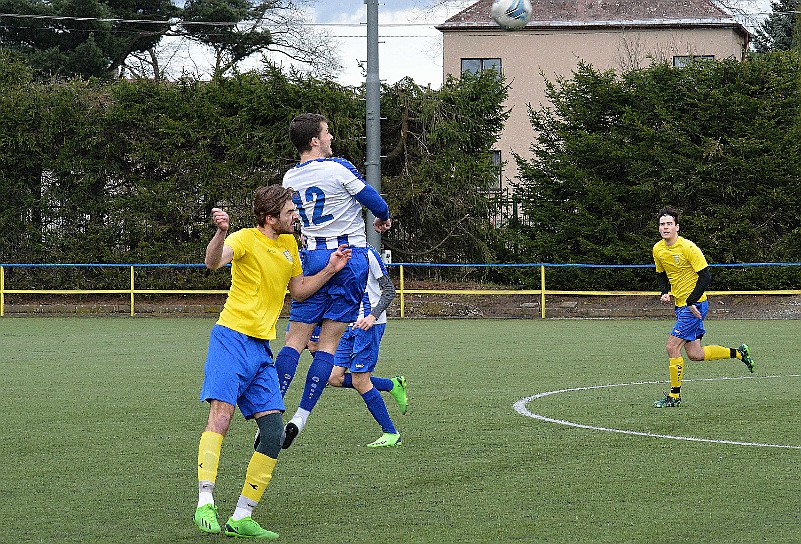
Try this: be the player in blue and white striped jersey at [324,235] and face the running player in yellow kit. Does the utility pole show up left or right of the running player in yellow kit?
left

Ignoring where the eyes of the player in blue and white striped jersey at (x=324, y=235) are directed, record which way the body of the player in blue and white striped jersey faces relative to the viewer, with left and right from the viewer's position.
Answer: facing away from the viewer and to the right of the viewer

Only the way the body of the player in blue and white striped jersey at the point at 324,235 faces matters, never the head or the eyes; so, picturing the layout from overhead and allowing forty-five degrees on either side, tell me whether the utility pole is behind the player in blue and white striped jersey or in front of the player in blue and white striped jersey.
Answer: in front

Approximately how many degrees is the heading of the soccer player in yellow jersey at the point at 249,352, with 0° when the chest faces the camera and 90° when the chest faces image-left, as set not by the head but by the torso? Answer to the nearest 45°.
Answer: approximately 315°

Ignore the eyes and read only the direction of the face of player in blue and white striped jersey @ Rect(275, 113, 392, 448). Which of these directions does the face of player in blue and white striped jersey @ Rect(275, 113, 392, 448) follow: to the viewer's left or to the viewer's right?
to the viewer's right

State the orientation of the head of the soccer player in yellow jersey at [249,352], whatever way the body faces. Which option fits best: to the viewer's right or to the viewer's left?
to the viewer's right

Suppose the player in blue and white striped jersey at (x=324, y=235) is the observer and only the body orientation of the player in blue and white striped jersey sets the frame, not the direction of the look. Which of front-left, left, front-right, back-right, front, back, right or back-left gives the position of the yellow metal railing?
front-left

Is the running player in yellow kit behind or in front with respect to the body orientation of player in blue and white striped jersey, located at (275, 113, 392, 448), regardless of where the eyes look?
in front

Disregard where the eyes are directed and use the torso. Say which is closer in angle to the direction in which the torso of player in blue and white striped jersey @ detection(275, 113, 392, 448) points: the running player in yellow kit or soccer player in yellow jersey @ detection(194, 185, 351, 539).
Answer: the running player in yellow kit

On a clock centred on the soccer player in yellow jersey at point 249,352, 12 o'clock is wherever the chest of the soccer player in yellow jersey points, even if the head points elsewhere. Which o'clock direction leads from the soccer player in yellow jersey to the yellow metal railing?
The yellow metal railing is roughly at 8 o'clock from the soccer player in yellow jersey.

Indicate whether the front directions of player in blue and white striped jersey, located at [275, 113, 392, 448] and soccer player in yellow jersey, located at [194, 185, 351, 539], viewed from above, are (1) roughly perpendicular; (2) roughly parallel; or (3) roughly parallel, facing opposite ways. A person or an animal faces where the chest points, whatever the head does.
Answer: roughly perpendicular
